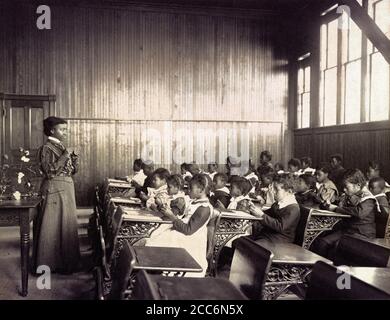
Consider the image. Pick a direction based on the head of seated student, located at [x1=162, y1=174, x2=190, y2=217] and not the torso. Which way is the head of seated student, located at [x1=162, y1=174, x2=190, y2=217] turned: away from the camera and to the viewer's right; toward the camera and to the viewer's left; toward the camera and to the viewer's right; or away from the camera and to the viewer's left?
toward the camera and to the viewer's left

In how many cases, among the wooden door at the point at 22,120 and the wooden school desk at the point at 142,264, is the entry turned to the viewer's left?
1

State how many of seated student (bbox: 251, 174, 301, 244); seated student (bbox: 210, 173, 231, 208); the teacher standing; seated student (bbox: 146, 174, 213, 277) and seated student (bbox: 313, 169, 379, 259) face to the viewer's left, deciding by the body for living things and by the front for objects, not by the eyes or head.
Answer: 4

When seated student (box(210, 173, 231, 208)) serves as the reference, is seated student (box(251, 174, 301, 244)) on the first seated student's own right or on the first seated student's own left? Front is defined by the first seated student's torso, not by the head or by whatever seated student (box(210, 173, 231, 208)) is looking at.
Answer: on the first seated student's own left

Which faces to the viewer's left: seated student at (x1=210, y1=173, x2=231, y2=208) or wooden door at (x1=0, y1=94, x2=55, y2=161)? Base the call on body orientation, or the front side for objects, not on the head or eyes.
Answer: the seated student

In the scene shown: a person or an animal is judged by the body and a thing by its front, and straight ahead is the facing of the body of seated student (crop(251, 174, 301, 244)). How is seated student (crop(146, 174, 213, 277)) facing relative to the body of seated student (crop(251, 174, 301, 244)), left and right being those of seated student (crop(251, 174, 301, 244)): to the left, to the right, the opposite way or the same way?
the same way

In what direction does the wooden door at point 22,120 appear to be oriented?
toward the camera

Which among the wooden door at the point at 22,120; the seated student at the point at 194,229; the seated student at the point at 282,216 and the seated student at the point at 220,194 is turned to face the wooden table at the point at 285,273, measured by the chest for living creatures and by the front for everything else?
the wooden door

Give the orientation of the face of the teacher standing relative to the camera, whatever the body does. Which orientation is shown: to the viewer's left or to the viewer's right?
to the viewer's right

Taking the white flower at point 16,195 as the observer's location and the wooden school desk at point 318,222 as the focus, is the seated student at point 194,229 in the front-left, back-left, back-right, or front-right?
front-right

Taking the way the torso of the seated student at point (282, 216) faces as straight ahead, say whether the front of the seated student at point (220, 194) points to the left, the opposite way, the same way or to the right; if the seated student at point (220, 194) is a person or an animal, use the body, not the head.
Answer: the same way

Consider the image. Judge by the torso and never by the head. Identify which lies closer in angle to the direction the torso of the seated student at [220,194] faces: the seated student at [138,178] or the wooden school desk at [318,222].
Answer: the seated student

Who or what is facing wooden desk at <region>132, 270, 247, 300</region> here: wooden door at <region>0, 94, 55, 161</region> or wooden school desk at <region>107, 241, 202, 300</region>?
the wooden door

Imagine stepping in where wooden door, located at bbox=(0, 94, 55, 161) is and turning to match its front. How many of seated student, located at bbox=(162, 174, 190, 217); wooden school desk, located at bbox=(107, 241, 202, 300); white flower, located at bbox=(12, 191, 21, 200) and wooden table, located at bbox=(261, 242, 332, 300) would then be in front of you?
4

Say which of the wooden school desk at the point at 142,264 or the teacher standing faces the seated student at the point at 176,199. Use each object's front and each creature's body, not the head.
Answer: the teacher standing

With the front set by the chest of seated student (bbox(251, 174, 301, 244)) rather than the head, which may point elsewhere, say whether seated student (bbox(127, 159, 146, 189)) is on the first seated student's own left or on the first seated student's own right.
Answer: on the first seated student's own right
